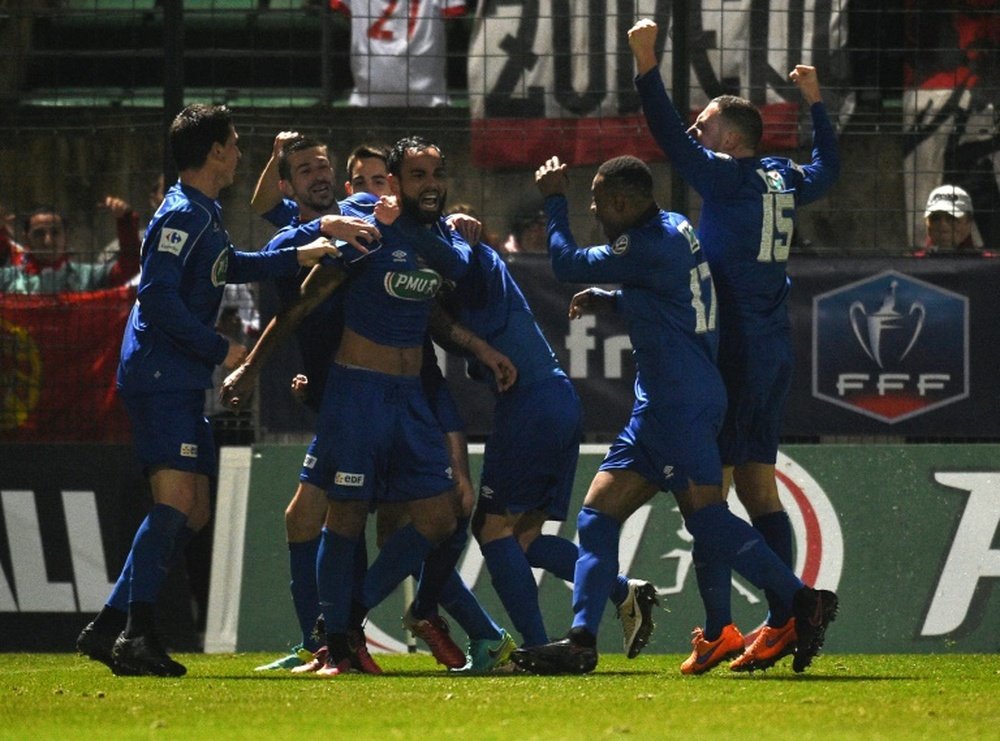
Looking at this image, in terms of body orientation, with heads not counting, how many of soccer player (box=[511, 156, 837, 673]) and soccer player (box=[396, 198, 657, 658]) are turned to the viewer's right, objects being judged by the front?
0

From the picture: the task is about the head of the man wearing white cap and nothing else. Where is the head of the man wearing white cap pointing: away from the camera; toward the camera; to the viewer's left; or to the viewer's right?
toward the camera

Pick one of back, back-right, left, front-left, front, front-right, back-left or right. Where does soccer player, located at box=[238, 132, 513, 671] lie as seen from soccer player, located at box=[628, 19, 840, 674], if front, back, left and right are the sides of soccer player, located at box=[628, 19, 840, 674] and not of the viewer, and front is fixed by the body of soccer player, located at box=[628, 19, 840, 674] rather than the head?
front-left

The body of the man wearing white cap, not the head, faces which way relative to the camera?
toward the camera

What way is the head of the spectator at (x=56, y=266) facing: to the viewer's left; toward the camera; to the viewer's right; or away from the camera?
toward the camera

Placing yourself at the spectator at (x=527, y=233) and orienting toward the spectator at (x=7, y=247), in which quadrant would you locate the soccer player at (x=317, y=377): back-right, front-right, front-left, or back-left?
front-left

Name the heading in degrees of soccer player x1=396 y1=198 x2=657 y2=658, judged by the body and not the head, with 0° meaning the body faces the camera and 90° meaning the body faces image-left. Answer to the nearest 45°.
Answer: approximately 90°

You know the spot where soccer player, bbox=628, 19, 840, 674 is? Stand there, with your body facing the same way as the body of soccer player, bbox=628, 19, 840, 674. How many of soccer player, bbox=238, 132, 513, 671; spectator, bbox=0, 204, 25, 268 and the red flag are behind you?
0

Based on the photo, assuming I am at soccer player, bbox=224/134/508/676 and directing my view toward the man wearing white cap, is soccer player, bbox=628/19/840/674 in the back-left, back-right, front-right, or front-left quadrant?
front-right

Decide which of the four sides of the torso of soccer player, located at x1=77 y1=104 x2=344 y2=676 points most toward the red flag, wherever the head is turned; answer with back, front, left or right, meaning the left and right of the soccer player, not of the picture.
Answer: left

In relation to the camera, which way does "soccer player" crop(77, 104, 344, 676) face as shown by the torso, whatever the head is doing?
to the viewer's right

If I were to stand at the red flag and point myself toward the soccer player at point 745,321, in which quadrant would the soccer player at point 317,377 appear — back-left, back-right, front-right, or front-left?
front-right

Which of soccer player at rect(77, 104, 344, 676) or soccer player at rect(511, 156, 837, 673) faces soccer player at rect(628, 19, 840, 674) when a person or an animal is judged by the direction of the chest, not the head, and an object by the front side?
soccer player at rect(77, 104, 344, 676)

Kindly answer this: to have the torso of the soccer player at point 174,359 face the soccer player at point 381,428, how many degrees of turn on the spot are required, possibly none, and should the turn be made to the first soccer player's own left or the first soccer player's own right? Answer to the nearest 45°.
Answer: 0° — they already face them

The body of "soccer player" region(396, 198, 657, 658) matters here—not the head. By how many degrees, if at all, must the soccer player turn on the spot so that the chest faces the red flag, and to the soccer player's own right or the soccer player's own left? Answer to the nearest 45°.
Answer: approximately 45° to the soccer player's own right
